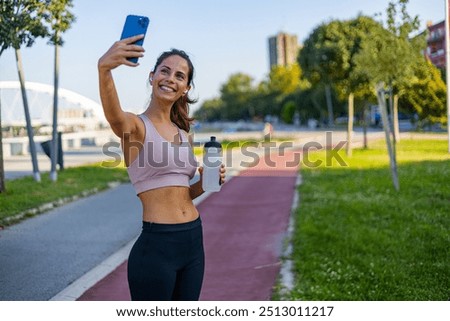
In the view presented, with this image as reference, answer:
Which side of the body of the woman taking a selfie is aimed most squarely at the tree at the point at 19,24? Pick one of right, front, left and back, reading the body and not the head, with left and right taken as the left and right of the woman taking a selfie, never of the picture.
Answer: back

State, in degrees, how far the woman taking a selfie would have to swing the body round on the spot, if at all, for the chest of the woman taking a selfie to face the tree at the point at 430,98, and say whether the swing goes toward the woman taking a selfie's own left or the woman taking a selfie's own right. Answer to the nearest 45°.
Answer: approximately 90° to the woman taking a selfie's own left

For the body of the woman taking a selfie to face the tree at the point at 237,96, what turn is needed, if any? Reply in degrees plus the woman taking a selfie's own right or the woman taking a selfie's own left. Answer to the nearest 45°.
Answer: approximately 135° to the woman taking a selfie's own left

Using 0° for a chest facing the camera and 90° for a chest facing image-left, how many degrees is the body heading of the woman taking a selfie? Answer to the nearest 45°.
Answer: approximately 315°

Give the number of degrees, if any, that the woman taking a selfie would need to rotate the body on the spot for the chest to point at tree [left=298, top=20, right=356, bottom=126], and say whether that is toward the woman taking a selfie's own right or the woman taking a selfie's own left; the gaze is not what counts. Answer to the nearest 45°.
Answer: approximately 135° to the woman taking a selfie's own left

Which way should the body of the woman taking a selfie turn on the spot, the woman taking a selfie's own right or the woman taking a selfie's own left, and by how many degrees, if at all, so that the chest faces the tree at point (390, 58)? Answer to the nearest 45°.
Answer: approximately 90° to the woman taking a selfie's own left

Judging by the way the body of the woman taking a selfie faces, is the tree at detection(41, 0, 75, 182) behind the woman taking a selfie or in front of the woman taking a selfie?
behind
